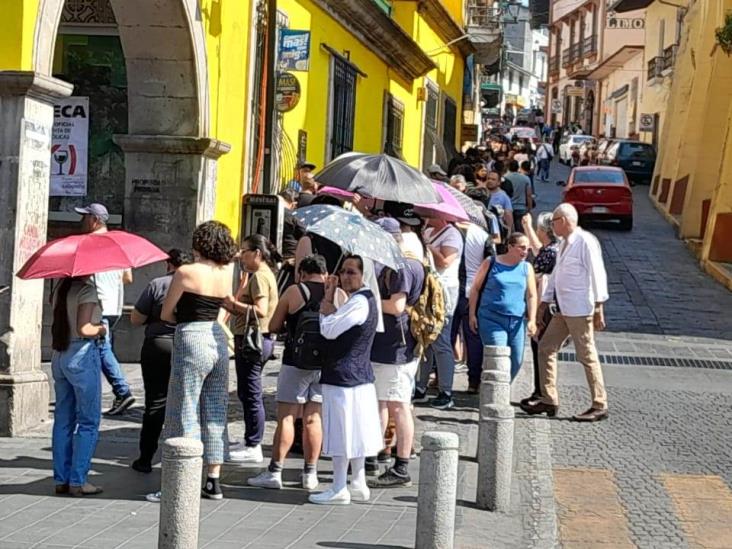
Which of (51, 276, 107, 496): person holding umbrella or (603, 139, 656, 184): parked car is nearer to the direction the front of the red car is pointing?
the parked car

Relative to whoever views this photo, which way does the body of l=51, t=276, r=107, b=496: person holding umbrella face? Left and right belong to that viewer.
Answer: facing to the right of the viewer

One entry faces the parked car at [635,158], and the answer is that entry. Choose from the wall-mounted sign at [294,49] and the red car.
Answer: the red car

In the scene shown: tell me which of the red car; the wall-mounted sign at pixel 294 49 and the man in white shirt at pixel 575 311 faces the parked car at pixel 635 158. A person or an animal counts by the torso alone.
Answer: the red car

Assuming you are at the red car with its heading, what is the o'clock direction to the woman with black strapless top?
The woman with black strapless top is roughly at 6 o'clock from the red car.

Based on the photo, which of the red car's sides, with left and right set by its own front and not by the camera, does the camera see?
back

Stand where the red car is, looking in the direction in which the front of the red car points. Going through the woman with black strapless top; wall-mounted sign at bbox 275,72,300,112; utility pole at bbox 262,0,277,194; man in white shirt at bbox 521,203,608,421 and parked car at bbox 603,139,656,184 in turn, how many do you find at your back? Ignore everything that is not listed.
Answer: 4
